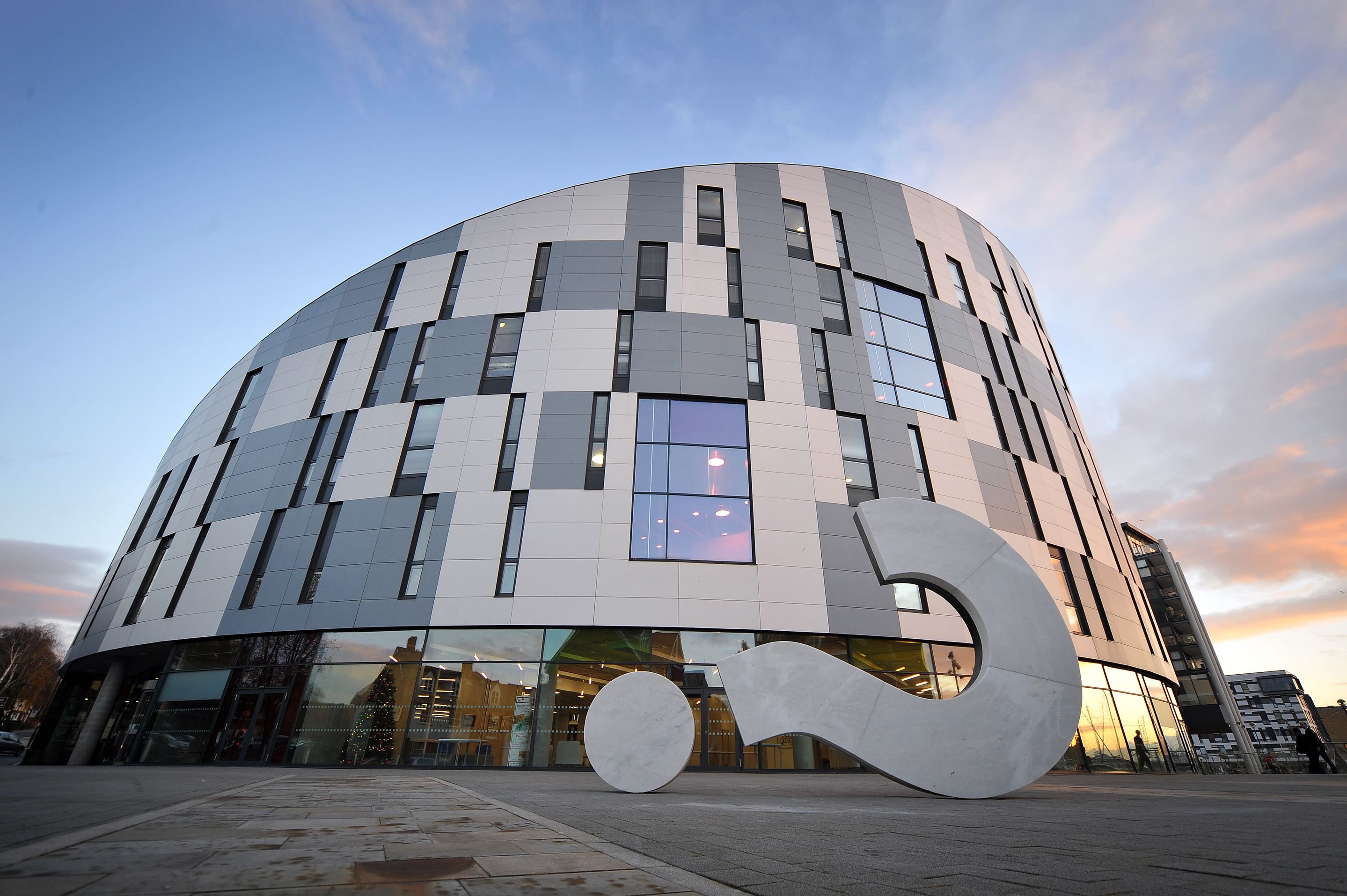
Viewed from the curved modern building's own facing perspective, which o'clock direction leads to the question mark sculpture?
The question mark sculpture is roughly at 11 o'clock from the curved modern building.

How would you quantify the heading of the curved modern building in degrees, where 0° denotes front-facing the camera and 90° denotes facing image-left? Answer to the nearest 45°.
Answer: approximately 0°

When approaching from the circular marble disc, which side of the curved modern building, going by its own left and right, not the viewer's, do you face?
front
